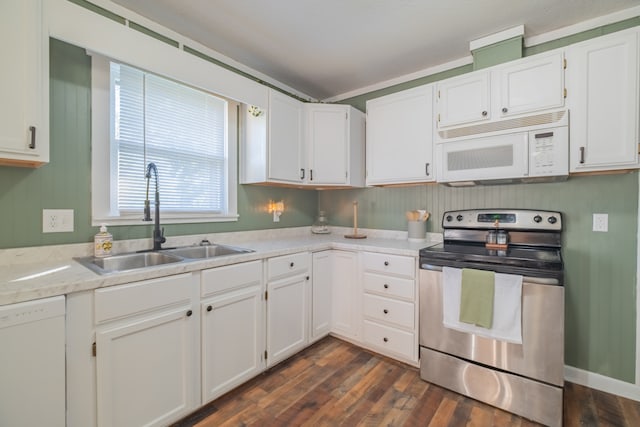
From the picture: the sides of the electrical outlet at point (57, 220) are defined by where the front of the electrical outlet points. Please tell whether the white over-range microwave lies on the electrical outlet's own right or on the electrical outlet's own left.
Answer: on the electrical outlet's own left

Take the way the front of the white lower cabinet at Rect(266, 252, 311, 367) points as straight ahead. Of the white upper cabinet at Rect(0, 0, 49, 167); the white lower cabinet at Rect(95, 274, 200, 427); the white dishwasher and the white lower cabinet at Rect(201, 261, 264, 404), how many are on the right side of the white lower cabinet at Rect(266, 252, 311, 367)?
4

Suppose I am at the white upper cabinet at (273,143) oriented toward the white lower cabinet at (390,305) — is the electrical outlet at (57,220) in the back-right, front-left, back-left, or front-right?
back-right

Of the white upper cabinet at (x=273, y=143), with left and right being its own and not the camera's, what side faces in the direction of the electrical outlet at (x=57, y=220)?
right

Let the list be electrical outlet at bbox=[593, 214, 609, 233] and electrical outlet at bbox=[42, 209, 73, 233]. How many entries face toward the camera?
2

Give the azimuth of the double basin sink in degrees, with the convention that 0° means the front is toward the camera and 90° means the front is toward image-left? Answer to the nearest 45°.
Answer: approximately 315°

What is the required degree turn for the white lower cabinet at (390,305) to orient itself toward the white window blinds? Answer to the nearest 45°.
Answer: approximately 45° to its right
